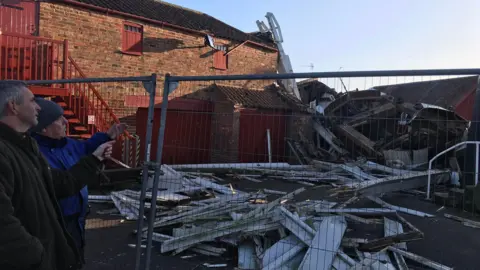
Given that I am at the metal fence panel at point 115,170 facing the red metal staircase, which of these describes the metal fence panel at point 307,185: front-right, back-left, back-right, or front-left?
back-right

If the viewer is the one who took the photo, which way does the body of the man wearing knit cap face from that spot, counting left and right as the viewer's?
facing to the right of the viewer

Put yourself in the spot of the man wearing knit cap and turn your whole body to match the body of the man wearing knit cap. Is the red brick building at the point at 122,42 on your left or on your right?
on your left

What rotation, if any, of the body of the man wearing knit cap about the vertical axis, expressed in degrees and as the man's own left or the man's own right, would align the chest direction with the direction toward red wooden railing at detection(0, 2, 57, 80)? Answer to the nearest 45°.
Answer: approximately 90° to the man's own left

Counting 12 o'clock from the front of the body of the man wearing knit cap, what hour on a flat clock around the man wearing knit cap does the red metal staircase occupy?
The red metal staircase is roughly at 9 o'clock from the man wearing knit cap.

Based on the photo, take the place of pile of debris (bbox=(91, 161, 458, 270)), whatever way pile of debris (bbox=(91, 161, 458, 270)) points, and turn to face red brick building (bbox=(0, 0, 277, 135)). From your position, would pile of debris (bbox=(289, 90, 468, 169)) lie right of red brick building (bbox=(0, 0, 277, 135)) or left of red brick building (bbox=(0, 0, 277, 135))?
right

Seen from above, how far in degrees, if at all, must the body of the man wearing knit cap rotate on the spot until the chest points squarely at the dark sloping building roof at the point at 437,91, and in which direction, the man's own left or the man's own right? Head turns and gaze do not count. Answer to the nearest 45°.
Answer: approximately 45° to the man's own left
